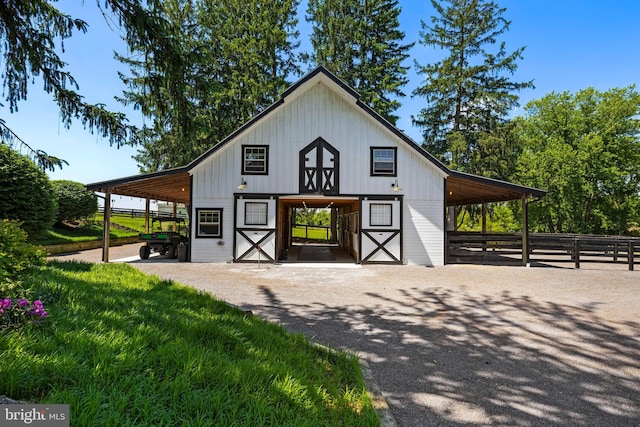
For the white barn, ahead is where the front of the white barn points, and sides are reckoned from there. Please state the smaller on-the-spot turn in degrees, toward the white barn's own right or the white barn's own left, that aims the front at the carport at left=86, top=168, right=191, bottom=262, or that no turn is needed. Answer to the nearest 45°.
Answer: approximately 90° to the white barn's own right

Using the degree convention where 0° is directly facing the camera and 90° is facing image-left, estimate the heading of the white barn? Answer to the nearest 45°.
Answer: approximately 0°

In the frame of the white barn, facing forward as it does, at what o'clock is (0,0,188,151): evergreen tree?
The evergreen tree is roughly at 1 o'clock from the white barn.

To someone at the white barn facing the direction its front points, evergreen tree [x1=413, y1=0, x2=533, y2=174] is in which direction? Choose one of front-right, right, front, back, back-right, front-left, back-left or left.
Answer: back-left

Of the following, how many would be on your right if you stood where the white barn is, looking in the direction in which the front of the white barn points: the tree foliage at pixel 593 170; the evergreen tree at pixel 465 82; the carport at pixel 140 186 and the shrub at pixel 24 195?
2

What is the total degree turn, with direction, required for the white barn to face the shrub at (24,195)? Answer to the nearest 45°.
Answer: approximately 90° to its right

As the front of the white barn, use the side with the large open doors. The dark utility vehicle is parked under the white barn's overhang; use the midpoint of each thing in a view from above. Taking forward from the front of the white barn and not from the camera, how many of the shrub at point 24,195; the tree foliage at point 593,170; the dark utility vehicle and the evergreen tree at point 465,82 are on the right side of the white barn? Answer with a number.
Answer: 2

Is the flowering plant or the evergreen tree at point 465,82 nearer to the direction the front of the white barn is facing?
the flowering plant

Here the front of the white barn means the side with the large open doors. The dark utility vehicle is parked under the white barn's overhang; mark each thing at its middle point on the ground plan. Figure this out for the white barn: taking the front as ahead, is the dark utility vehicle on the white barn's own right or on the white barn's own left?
on the white barn's own right

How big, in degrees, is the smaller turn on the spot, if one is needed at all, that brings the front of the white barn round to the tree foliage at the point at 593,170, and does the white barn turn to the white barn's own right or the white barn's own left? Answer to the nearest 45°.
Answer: approximately 135° to the white barn's own left

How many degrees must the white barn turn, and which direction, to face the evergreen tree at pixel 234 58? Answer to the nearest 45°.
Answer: approximately 135° to its right

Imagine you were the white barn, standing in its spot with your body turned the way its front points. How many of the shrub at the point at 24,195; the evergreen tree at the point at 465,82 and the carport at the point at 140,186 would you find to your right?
2
